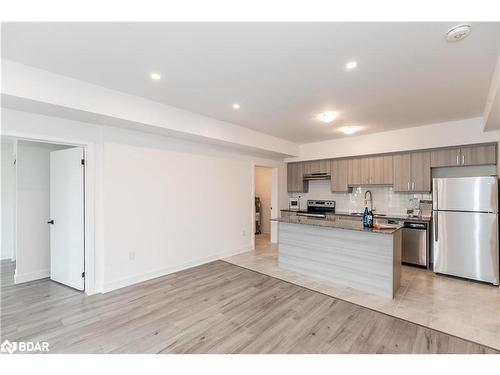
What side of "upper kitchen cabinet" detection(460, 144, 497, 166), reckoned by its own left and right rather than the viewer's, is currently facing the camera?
front

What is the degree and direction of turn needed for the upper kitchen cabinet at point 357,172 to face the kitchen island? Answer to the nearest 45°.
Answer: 0° — it already faces it

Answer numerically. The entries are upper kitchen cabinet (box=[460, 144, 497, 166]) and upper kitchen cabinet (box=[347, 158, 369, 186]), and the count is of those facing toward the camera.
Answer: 2

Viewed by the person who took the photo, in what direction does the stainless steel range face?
facing the viewer and to the left of the viewer

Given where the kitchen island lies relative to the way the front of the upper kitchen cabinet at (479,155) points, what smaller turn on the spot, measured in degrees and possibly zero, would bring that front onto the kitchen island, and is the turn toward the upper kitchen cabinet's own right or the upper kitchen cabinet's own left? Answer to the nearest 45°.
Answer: approximately 45° to the upper kitchen cabinet's own right

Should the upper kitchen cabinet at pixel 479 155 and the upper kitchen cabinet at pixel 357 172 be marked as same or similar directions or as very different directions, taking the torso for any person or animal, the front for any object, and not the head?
same or similar directions

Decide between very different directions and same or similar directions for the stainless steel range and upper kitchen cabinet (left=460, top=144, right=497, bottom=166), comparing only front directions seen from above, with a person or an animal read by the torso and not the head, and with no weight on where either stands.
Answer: same or similar directions

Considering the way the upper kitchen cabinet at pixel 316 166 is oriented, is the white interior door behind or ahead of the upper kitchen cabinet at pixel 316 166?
ahead

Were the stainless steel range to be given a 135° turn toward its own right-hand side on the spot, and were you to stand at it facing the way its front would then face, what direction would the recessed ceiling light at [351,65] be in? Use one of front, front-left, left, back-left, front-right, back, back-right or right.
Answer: back

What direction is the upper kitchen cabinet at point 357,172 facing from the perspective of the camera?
toward the camera

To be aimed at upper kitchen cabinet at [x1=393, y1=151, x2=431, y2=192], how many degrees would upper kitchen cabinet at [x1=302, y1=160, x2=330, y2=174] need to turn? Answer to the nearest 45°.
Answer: approximately 90° to its left

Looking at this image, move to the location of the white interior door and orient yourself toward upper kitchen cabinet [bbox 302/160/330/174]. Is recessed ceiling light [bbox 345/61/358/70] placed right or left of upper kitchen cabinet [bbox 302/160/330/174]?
right

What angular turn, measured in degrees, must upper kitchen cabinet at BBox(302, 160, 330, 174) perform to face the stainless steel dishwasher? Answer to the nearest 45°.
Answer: approximately 90° to its left
